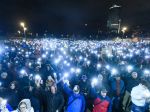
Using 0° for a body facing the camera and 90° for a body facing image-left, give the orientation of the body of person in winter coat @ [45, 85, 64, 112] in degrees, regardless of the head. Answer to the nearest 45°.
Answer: approximately 0°

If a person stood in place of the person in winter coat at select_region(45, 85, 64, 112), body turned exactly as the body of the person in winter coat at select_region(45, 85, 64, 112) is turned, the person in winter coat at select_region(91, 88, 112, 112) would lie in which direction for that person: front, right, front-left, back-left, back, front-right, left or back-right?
left

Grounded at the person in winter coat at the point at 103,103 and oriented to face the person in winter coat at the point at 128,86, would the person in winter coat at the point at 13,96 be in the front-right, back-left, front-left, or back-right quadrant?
back-left

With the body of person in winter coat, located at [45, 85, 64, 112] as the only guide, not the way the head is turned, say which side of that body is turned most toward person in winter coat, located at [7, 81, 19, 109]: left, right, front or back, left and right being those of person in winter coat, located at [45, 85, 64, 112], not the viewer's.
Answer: right

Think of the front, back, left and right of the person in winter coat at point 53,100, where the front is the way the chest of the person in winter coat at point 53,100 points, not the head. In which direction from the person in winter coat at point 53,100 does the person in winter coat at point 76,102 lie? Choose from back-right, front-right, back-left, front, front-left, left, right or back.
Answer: left

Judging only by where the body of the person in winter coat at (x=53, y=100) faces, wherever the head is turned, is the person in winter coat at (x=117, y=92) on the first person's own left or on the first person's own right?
on the first person's own left
